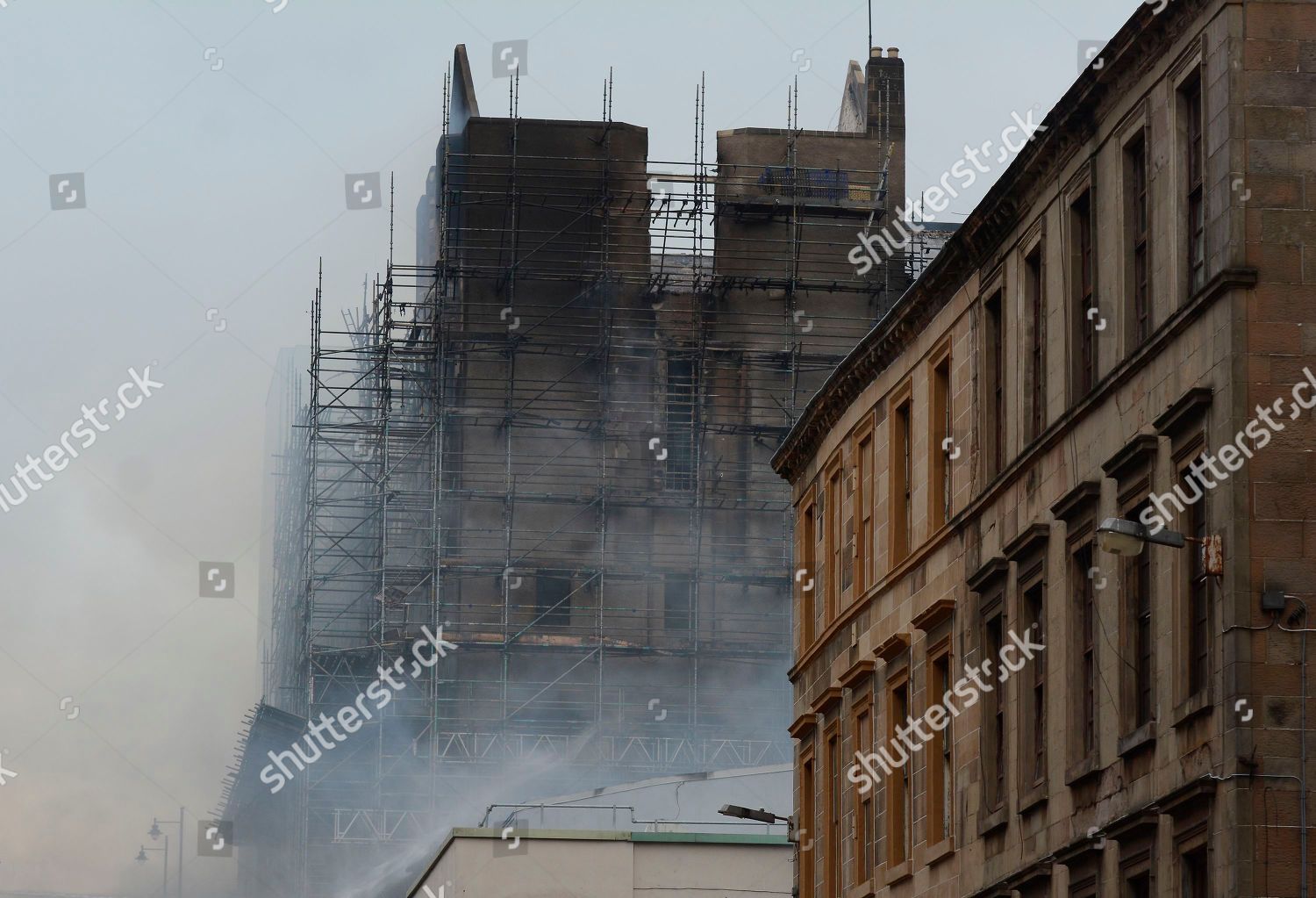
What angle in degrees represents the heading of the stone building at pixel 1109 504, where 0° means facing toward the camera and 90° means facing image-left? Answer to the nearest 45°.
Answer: approximately 45°
